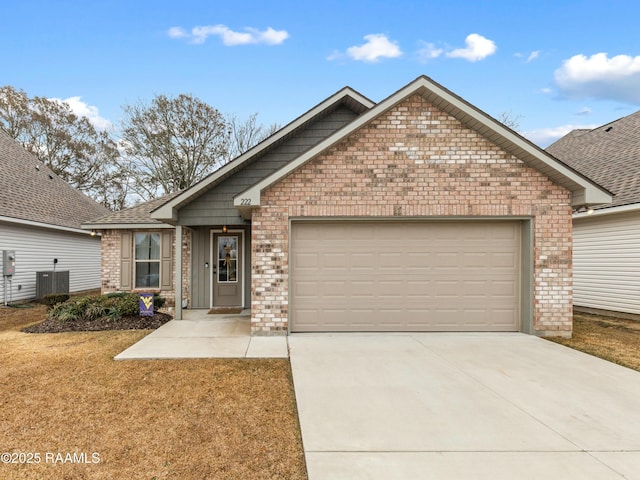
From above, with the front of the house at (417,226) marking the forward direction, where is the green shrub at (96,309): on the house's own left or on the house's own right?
on the house's own right

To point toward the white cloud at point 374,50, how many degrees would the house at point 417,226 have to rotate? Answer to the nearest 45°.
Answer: approximately 180°

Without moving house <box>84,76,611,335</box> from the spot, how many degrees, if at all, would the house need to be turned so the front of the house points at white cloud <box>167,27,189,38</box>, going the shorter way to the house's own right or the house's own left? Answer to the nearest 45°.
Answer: approximately 135° to the house's own right

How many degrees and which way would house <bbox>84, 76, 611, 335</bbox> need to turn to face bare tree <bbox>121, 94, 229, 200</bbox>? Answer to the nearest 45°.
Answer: approximately 135° to its right

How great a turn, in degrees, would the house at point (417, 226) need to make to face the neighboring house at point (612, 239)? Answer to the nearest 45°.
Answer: approximately 135° to its left

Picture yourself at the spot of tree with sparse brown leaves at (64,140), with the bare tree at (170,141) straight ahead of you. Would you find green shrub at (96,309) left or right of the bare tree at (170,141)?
right

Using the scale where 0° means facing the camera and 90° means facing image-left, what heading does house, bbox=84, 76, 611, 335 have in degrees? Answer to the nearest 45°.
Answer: approximately 0°

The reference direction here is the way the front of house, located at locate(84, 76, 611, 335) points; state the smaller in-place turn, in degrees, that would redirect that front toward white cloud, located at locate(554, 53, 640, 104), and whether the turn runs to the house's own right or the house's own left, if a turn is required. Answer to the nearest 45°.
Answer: approximately 135° to the house's own left
